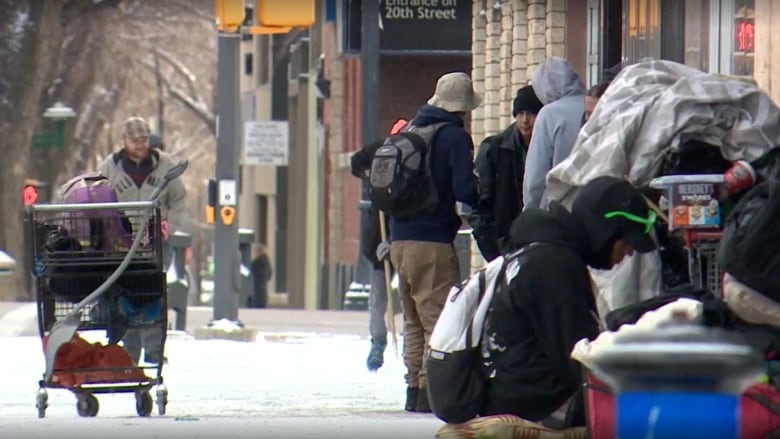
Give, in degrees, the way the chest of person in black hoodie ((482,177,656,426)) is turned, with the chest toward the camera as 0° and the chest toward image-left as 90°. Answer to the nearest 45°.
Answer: approximately 270°

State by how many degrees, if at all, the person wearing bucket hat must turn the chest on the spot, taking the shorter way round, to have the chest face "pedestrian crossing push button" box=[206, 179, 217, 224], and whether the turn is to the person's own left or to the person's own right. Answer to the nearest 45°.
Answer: approximately 45° to the person's own left

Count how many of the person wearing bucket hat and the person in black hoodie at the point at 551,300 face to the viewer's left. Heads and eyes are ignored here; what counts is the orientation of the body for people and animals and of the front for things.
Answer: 0

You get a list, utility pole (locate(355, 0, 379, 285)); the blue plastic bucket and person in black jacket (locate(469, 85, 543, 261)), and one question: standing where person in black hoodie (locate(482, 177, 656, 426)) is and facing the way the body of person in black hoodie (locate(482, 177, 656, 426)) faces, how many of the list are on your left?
2

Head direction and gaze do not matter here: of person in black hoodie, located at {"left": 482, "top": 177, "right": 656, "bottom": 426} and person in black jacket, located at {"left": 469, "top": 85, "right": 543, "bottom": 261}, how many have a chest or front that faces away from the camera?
0

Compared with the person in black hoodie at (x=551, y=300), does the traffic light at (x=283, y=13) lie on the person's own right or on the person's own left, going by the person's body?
on the person's own left

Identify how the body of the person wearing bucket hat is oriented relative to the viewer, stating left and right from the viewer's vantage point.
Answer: facing away from the viewer and to the right of the viewer

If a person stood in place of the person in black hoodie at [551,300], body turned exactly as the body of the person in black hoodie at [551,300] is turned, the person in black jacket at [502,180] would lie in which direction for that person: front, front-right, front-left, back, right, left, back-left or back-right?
left

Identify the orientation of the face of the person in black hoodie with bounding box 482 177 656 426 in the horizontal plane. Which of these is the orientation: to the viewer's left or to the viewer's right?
to the viewer's right

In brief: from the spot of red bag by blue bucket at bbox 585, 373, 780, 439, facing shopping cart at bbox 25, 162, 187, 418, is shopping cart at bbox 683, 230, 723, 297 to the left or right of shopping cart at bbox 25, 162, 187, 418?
right
